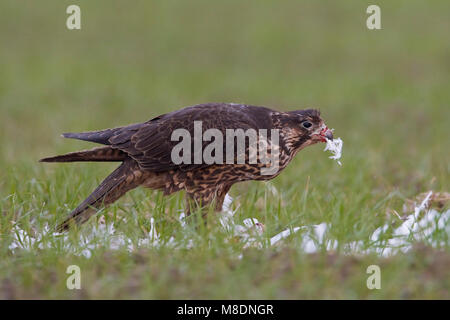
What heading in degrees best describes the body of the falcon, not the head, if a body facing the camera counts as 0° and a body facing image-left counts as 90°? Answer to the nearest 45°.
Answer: approximately 270°
